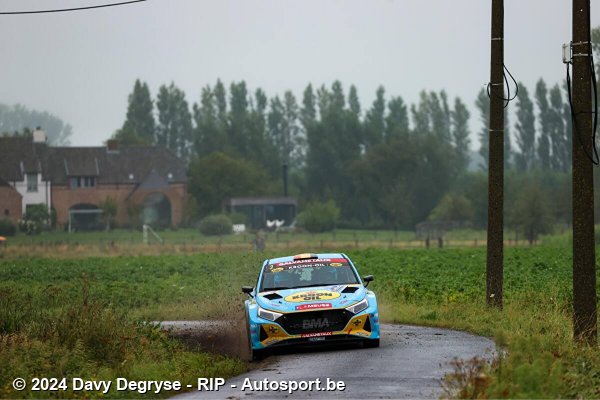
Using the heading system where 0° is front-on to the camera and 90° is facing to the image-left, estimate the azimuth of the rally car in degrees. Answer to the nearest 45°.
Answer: approximately 0°

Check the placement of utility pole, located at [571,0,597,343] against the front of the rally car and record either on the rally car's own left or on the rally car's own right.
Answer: on the rally car's own left

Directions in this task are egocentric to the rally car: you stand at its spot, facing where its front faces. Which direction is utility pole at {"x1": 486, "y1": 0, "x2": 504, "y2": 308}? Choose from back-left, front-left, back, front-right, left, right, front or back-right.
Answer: back-left
